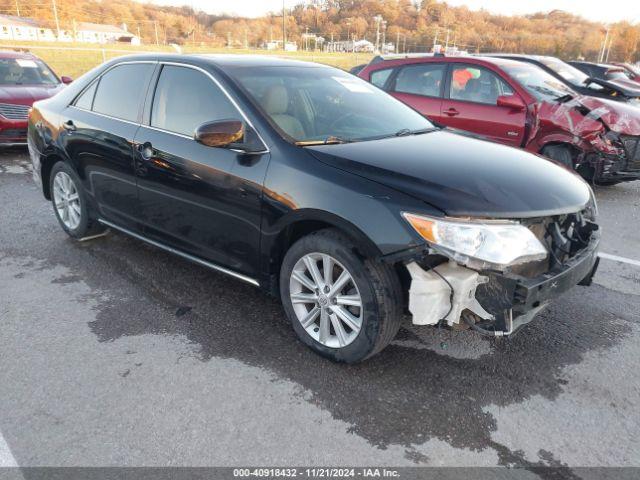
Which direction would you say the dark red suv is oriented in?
toward the camera

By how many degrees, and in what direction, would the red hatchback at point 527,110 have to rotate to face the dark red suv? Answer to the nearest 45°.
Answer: approximately 135° to its right

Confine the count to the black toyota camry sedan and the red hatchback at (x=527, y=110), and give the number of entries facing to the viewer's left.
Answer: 0

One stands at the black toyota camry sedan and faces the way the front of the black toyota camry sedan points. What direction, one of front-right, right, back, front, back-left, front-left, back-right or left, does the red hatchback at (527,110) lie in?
left

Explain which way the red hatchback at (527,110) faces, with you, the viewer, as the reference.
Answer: facing the viewer and to the right of the viewer

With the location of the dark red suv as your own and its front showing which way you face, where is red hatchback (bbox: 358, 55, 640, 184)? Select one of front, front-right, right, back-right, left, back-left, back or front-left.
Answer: front-left
